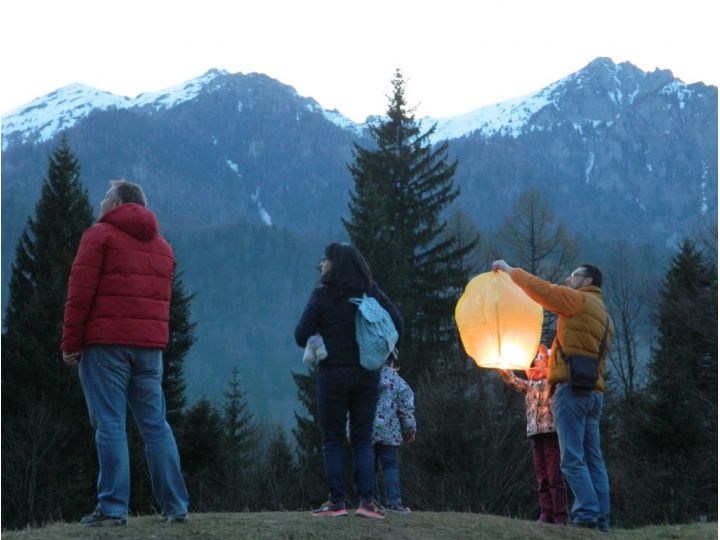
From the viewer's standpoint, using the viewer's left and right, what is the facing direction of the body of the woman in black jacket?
facing away from the viewer and to the left of the viewer

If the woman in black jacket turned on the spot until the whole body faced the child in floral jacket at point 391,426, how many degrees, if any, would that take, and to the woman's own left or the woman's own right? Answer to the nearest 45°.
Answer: approximately 45° to the woman's own right

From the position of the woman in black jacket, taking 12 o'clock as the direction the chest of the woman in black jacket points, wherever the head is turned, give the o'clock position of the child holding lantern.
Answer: The child holding lantern is roughly at 3 o'clock from the woman in black jacket.

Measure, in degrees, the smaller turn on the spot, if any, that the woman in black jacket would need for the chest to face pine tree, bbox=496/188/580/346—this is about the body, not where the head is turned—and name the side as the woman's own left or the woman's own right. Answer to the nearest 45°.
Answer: approximately 45° to the woman's own right

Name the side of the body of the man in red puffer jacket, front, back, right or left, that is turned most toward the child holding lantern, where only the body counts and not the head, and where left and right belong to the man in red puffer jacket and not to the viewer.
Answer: right

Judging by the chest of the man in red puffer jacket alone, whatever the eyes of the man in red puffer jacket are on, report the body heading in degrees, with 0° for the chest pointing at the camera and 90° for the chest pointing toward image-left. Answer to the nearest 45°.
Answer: approximately 135°

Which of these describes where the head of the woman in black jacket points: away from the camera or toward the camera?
away from the camera

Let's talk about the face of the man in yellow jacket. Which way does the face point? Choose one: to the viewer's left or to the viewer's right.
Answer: to the viewer's left
